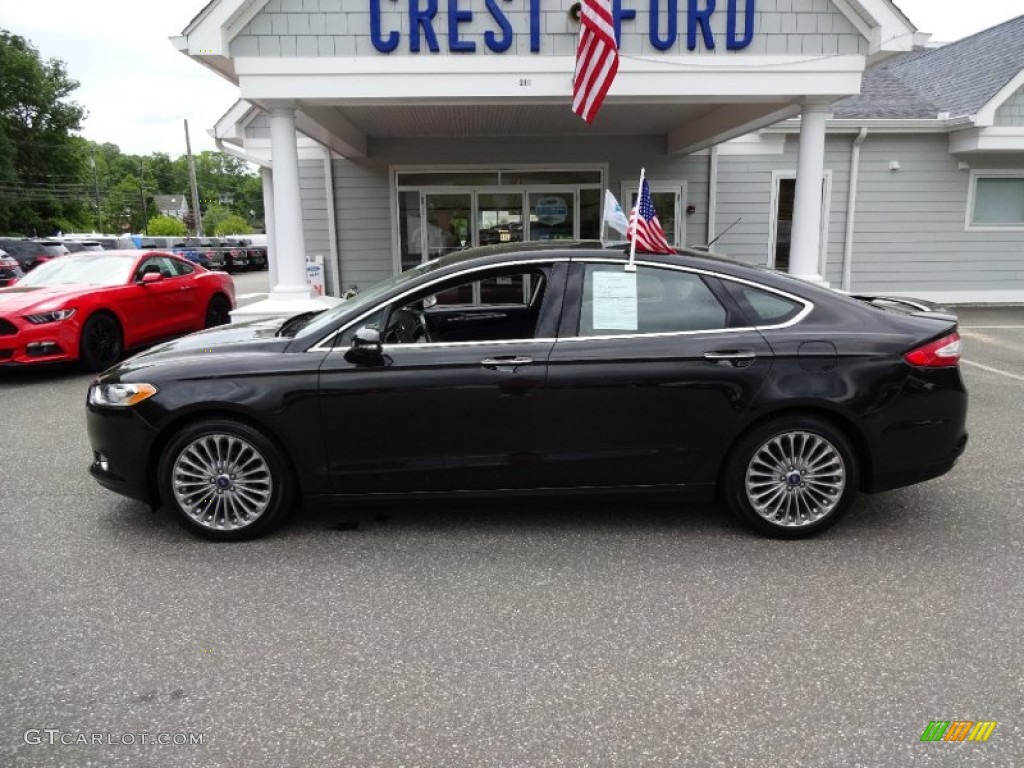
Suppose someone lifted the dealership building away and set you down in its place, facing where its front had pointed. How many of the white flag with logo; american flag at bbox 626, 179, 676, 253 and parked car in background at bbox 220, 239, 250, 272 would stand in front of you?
2

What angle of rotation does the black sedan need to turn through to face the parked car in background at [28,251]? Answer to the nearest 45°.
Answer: approximately 45° to its right

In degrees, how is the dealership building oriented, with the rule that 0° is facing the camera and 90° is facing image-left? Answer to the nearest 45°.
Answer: approximately 0°

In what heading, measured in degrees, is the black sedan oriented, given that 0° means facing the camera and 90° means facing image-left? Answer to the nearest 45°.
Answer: approximately 90°

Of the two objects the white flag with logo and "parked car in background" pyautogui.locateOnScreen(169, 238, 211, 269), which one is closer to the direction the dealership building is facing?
the white flag with logo

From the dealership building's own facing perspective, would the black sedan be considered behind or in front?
in front

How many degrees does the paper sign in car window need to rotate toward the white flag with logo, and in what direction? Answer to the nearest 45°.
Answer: approximately 180°

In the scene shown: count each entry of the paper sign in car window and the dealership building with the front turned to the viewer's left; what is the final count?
0

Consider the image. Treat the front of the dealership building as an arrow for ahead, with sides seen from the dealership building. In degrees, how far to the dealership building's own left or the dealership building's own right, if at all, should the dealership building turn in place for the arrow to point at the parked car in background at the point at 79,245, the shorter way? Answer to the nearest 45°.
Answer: approximately 135° to the dealership building's own right

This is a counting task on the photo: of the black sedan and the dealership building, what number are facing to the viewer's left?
1

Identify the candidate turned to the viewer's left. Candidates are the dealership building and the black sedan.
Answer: the black sedan
